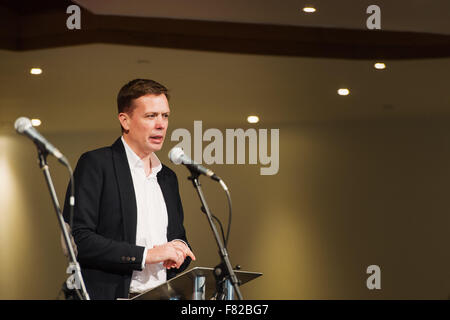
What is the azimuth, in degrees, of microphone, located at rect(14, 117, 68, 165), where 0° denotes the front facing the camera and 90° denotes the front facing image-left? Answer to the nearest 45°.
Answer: approximately 90°

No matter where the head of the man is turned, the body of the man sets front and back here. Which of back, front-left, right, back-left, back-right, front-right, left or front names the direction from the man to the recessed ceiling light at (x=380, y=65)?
left

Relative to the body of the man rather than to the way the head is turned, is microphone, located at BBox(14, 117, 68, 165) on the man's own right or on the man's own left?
on the man's own right

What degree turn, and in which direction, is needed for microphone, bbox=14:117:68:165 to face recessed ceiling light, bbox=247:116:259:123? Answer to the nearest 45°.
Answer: approximately 135° to its right

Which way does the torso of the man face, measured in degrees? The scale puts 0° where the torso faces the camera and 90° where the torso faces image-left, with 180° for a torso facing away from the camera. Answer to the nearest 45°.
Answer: approximately 315°

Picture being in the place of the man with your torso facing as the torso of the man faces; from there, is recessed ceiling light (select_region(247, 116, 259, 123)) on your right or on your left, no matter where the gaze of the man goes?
on your left
